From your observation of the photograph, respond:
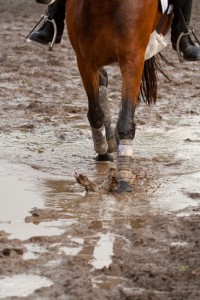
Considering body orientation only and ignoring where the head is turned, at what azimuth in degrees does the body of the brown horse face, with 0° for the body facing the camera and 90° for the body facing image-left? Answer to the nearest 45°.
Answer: approximately 0°
